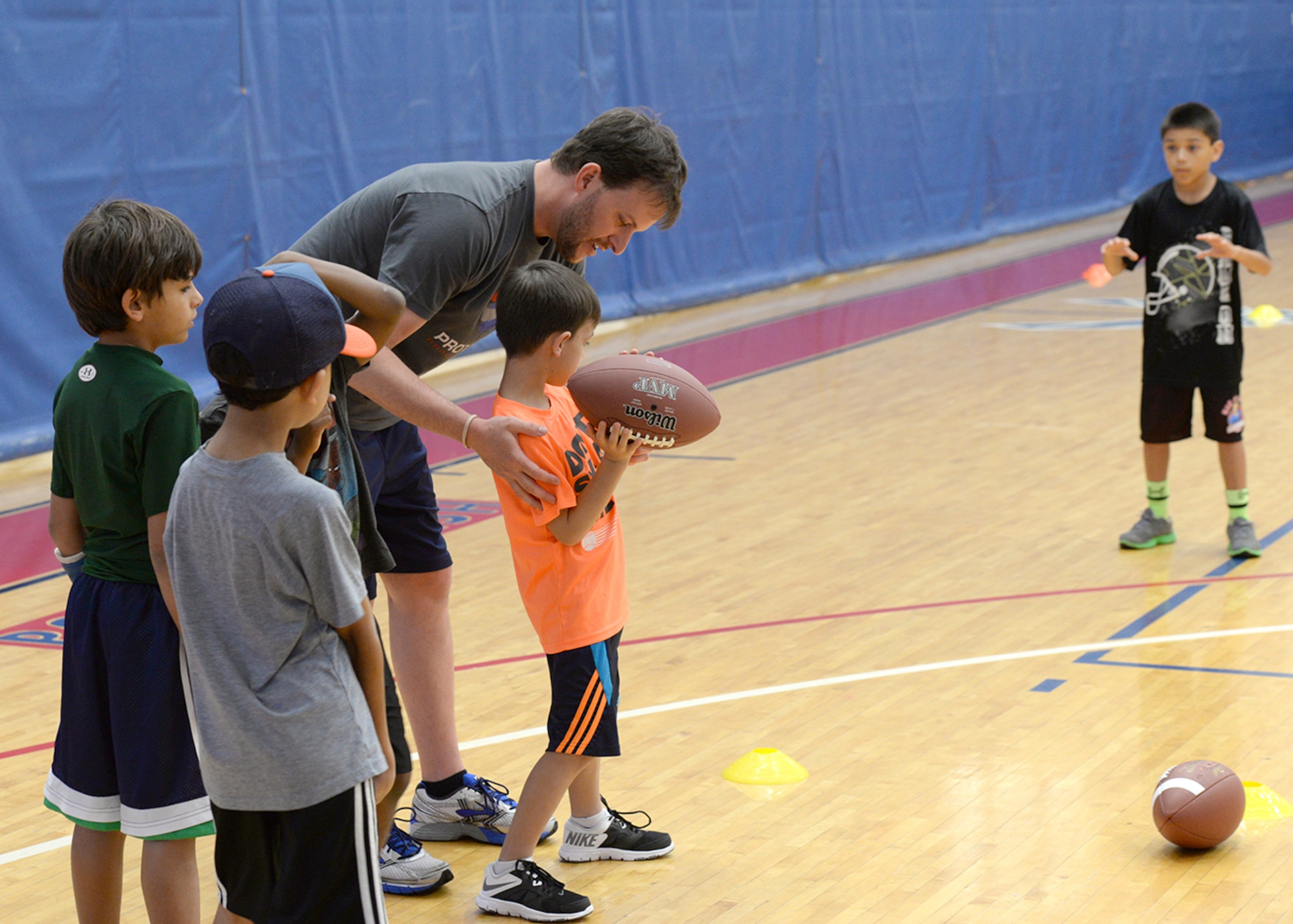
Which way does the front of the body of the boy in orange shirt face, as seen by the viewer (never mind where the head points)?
to the viewer's right

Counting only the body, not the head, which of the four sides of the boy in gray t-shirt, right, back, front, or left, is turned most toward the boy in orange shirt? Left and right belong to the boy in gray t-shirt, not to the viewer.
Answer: front

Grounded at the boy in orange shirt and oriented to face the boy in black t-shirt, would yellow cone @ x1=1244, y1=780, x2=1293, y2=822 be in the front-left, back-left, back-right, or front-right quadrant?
front-right

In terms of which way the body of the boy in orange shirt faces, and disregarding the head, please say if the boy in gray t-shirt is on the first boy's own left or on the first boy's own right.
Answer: on the first boy's own right

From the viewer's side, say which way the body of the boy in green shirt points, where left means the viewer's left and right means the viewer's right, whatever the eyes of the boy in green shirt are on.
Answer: facing away from the viewer and to the right of the viewer

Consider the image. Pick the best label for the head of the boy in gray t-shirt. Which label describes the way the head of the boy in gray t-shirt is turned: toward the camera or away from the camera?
away from the camera

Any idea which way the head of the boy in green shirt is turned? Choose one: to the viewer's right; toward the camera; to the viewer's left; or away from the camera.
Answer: to the viewer's right

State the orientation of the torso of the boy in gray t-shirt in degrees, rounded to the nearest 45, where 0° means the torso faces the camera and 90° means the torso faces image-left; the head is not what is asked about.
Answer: approximately 225°

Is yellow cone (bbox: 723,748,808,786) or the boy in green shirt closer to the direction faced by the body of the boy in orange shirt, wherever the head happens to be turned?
the yellow cone

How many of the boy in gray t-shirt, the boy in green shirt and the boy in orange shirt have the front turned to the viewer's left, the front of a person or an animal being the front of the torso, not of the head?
0

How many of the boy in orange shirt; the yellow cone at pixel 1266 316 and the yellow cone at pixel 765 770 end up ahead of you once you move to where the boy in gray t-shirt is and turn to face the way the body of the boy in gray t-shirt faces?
3

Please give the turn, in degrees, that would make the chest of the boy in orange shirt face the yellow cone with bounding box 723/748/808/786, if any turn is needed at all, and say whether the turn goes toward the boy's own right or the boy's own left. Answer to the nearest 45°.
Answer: approximately 45° to the boy's own left

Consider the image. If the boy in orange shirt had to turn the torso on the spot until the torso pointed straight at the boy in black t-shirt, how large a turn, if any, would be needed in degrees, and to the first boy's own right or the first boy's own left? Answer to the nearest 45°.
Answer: approximately 45° to the first boy's own left

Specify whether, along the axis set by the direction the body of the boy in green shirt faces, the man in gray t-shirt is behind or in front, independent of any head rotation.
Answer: in front

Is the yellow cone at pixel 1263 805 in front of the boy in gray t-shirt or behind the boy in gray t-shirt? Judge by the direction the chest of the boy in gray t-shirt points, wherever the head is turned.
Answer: in front
